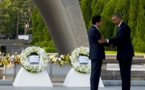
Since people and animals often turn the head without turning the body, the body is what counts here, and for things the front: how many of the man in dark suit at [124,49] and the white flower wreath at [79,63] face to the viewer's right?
0

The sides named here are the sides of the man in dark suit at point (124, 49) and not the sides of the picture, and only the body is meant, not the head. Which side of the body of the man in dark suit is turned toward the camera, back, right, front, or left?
left

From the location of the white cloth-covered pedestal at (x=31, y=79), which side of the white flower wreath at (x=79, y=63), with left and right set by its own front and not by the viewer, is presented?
right

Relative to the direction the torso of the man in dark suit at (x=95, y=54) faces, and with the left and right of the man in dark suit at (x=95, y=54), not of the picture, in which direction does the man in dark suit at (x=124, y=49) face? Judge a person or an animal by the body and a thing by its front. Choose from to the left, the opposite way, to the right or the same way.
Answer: the opposite way

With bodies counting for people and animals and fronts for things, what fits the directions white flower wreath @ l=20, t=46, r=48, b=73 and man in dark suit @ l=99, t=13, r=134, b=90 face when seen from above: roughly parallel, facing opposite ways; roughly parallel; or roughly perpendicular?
roughly perpendicular

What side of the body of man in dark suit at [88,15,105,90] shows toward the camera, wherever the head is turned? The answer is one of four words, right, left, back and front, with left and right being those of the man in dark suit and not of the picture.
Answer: right

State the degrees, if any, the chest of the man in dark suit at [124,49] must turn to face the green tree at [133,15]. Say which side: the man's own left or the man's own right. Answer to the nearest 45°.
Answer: approximately 90° to the man's own right

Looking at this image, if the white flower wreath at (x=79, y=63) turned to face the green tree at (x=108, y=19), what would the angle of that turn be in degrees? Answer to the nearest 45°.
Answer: approximately 180°

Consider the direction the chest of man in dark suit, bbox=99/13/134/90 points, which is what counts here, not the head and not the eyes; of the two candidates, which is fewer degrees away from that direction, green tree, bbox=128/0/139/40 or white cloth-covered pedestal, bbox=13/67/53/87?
the white cloth-covered pedestal
